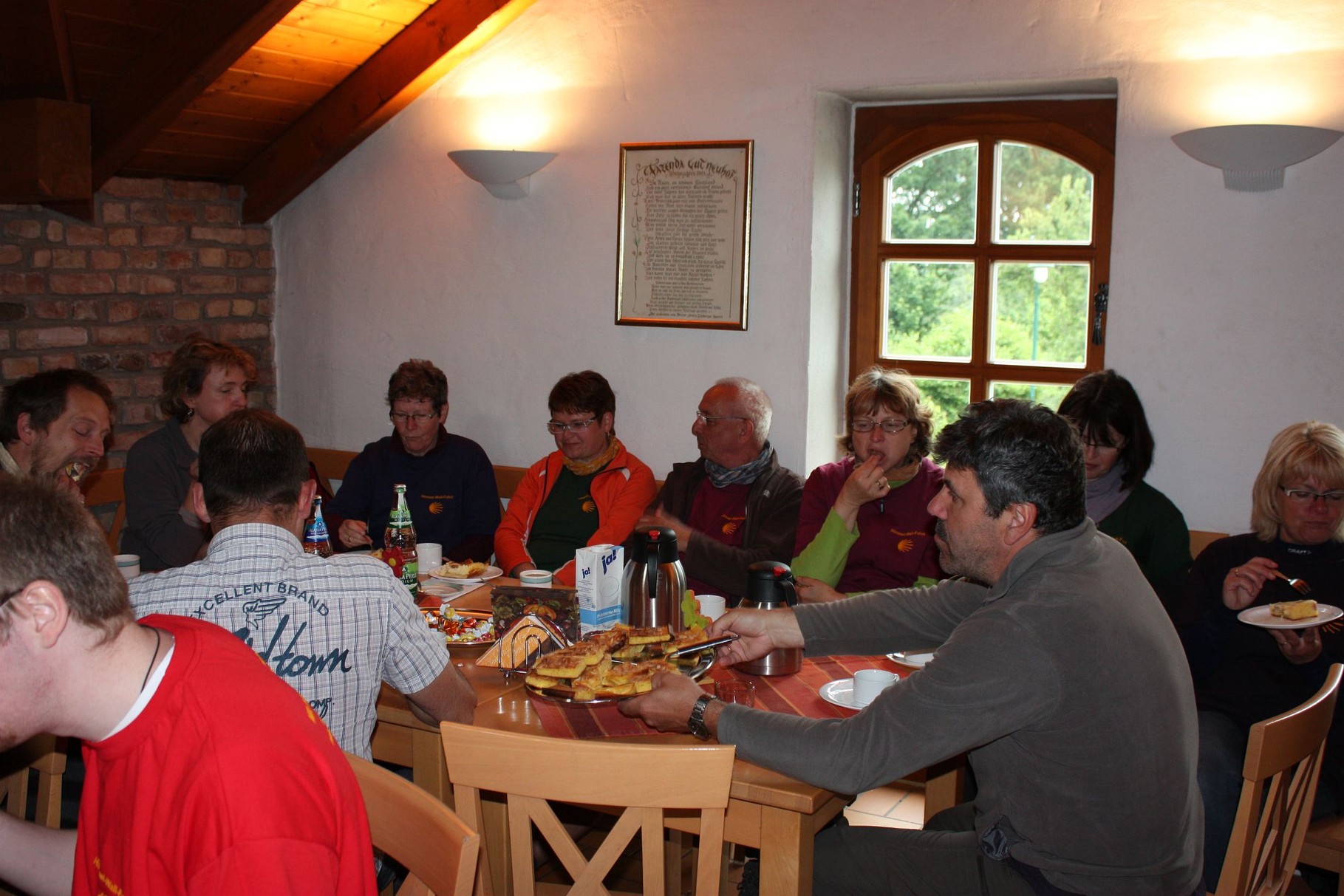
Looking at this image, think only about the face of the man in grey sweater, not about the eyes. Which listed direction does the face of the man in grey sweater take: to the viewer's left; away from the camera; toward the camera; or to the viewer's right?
to the viewer's left

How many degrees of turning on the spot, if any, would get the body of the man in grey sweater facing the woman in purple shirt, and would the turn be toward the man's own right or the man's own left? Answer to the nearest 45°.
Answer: approximately 90° to the man's own right

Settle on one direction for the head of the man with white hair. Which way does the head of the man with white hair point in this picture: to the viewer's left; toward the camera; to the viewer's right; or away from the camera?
to the viewer's left

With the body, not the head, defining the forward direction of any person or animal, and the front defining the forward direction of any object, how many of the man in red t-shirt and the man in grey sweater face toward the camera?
0

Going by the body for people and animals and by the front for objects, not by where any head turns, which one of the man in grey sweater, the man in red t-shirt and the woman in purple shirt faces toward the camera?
the woman in purple shirt

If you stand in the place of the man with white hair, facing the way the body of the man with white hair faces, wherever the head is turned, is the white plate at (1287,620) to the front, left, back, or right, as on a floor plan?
left

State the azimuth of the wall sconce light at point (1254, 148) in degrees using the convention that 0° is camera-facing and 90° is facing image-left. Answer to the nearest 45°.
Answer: approximately 0°

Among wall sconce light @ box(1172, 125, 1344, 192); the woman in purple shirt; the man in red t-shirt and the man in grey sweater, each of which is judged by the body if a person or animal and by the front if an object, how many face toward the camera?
2

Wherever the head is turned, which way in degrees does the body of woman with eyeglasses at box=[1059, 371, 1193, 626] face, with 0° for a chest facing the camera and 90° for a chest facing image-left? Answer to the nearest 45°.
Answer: approximately 45°

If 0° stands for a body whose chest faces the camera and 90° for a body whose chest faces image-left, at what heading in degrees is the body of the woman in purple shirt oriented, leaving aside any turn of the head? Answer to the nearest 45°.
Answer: approximately 0°
